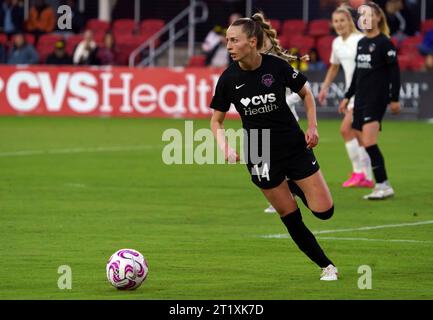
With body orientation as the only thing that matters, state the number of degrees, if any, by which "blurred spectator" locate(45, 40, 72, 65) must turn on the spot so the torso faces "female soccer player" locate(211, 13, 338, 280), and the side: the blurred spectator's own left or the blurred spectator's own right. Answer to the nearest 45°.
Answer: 0° — they already face them

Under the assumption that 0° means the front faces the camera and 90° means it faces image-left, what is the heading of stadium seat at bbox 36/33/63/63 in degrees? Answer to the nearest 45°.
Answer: approximately 0°

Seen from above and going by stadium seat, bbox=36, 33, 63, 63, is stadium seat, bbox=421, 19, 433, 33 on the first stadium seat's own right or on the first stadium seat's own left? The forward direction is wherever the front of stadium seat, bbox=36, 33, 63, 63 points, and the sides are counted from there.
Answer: on the first stadium seat's own left
